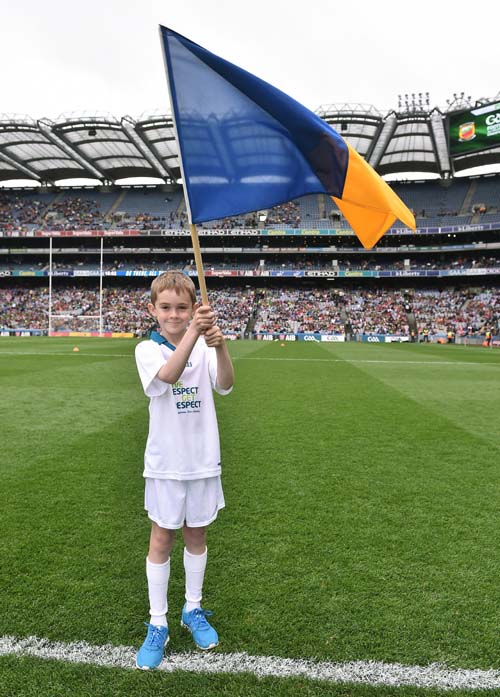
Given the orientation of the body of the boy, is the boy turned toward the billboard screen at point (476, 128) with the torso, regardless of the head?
no

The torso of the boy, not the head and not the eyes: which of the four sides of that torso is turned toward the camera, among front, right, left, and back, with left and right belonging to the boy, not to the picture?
front

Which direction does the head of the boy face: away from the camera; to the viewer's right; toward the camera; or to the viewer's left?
toward the camera
